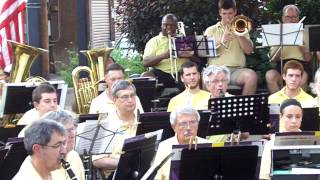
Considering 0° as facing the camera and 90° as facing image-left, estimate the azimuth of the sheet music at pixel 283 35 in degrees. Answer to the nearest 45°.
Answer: approximately 180°

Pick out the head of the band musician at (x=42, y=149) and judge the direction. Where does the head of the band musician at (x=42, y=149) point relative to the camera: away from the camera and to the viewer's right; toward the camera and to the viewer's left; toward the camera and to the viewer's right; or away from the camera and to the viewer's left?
toward the camera and to the viewer's right

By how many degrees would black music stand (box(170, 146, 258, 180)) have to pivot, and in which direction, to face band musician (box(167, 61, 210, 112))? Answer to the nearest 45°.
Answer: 0° — it already faces them

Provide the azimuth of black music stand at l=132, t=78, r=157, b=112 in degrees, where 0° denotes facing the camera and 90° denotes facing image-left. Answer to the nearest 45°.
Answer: approximately 180°

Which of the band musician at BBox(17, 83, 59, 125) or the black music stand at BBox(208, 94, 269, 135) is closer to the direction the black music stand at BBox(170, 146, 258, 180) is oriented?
the black music stand

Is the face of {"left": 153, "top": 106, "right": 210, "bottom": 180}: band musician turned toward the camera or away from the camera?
toward the camera

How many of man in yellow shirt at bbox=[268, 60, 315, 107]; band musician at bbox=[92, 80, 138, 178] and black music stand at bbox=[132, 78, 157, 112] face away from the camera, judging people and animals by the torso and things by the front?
1

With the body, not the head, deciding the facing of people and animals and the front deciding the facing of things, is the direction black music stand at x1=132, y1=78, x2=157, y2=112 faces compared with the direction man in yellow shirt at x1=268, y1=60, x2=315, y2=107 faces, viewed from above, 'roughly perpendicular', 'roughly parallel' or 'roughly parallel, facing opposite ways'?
roughly parallel, facing opposite ways

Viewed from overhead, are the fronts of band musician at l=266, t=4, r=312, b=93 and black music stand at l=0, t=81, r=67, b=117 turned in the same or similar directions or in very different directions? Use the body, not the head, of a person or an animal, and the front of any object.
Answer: very different directions

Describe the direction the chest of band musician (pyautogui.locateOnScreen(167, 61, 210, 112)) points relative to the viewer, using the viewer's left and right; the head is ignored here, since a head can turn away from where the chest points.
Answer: facing the viewer

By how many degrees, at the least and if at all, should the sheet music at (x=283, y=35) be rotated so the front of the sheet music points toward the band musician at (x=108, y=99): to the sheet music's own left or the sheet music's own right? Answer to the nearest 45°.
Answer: approximately 135° to the sheet music's own left

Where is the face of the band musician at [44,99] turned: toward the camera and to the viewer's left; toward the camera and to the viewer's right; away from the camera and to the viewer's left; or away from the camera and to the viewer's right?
toward the camera and to the viewer's right

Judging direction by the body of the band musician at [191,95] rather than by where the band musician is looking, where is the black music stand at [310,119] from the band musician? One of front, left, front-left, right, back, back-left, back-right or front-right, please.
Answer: front-left

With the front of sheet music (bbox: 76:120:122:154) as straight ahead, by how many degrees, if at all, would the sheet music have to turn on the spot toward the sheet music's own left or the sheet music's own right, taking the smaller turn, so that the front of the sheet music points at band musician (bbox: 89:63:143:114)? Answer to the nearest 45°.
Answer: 0° — it already faces them

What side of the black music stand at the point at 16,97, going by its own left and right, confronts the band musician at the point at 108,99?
right

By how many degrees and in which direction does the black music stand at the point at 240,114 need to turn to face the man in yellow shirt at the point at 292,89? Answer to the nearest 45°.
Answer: approximately 45° to its right

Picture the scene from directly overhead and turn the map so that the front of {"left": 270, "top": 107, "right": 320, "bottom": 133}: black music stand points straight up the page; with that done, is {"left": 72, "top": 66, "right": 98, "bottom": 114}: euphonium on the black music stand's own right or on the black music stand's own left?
on the black music stand's own left

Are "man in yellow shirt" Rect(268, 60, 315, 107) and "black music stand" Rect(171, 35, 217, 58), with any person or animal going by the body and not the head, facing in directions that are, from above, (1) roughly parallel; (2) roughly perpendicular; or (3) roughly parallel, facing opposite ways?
roughly parallel, facing opposite ways
